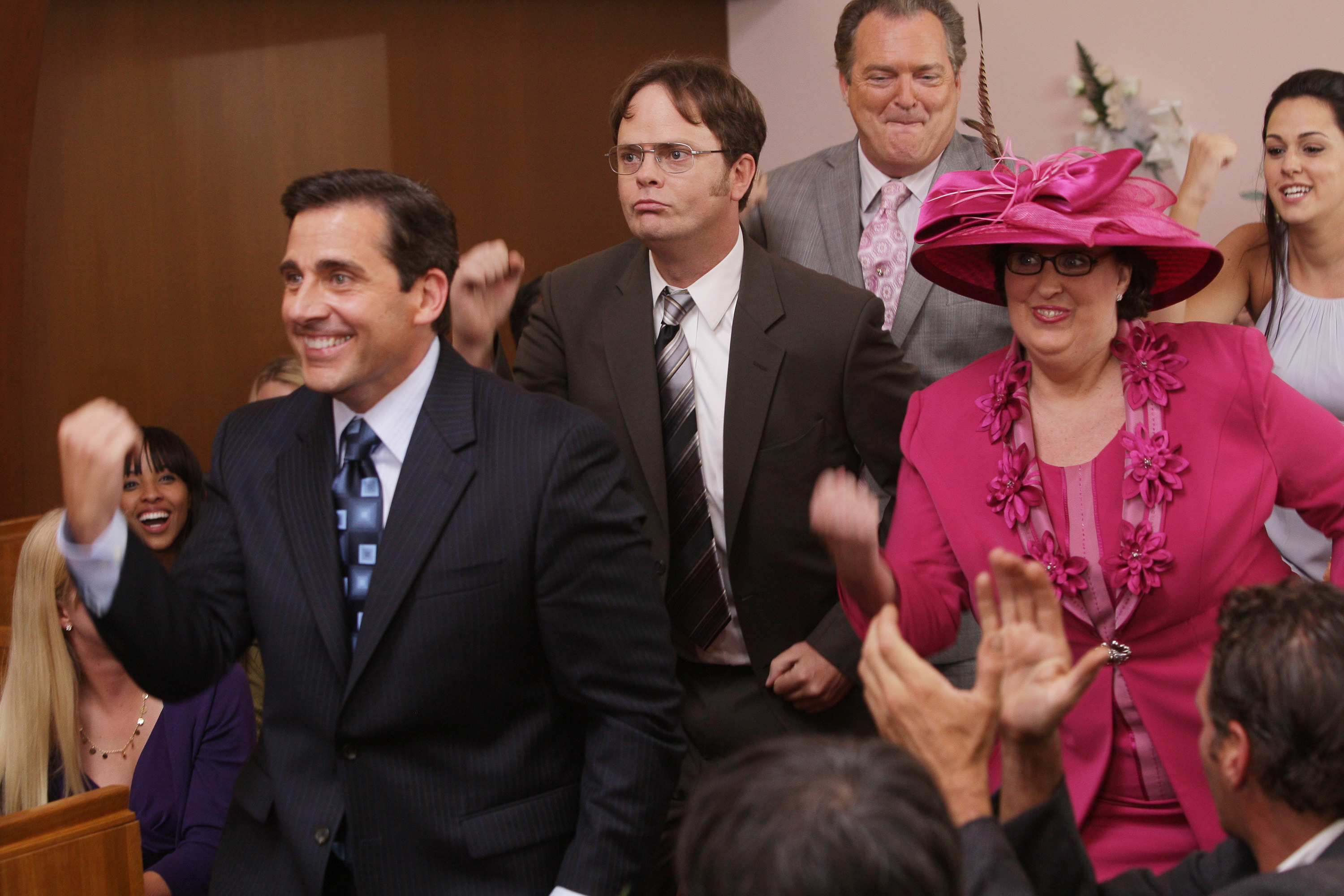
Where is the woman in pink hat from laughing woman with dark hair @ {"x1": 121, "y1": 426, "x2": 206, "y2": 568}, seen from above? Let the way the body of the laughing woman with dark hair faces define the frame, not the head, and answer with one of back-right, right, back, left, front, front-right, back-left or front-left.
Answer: front-left

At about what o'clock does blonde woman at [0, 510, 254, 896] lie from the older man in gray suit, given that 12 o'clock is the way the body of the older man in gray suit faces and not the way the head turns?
The blonde woman is roughly at 2 o'clock from the older man in gray suit.

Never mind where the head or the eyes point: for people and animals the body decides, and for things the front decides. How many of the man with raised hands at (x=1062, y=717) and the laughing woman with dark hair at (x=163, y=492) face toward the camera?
1

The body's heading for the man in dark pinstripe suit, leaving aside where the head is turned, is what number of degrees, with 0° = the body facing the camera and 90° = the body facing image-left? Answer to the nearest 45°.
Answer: approximately 45°

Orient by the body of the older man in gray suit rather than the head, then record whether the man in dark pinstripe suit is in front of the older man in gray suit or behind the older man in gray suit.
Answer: in front

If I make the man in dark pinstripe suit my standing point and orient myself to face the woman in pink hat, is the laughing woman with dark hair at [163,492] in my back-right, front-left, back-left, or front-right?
back-left

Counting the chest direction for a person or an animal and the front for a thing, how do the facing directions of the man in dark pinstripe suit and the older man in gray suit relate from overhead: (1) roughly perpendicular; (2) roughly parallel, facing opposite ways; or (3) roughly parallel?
roughly parallel

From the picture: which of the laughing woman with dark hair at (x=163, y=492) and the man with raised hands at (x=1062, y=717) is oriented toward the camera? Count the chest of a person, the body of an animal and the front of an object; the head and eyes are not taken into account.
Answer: the laughing woman with dark hair

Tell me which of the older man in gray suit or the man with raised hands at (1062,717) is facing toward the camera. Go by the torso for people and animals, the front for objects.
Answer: the older man in gray suit

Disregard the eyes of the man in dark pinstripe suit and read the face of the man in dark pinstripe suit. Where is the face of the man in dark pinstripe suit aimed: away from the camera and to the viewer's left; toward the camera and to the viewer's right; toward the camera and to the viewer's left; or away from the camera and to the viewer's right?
toward the camera and to the viewer's left

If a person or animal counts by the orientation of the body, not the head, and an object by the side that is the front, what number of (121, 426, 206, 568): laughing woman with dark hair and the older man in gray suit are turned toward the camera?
2

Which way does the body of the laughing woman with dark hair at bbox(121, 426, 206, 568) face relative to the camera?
toward the camera

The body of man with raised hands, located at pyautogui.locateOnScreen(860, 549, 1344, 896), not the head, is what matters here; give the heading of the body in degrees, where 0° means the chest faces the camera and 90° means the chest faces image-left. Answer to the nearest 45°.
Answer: approximately 135°

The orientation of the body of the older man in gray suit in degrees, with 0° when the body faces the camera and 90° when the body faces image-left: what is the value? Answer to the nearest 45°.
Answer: approximately 0°

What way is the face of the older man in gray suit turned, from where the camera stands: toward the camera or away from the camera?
toward the camera

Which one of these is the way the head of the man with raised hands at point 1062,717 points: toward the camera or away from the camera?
away from the camera

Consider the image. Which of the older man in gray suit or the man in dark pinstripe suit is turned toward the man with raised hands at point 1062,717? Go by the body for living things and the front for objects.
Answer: the older man in gray suit

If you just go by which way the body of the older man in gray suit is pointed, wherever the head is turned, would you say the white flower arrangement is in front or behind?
behind
